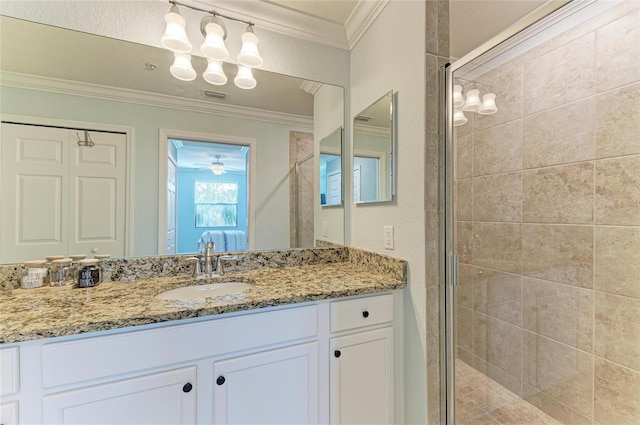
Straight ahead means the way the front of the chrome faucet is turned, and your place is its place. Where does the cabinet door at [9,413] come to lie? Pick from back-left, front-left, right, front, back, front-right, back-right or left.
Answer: front-right

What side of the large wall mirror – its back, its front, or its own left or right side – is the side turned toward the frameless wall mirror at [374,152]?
left

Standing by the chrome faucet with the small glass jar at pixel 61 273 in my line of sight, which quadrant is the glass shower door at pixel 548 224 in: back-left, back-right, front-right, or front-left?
back-left

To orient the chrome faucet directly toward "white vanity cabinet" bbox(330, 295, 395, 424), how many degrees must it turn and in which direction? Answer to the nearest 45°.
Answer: approximately 45° to its left

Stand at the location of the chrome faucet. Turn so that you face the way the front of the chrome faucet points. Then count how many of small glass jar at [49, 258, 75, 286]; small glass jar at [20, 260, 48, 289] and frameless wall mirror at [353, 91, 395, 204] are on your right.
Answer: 2

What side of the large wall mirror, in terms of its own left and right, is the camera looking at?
front

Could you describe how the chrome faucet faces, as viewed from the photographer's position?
facing the viewer

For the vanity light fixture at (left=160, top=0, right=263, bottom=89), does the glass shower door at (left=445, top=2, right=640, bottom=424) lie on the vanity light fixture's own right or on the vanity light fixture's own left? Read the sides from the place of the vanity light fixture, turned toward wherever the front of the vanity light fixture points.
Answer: on the vanity light fixture's own left

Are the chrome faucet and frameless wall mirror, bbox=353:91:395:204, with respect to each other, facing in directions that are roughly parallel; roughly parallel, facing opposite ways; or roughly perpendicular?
roughly perpendicular
